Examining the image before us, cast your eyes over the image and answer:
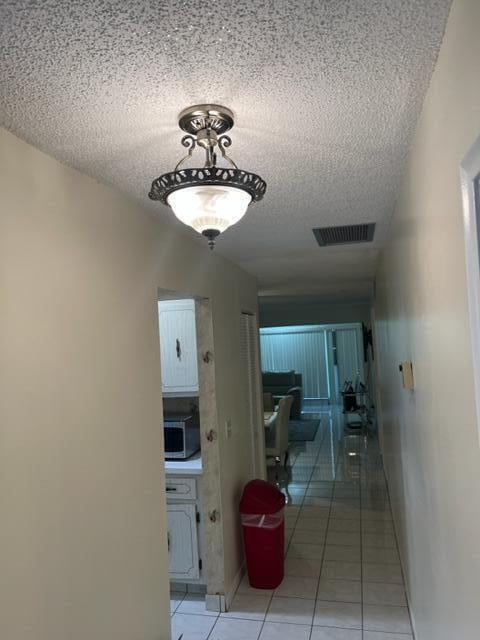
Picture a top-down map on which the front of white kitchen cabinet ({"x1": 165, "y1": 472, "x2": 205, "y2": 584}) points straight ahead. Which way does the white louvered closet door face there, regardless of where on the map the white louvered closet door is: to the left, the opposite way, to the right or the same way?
to the left

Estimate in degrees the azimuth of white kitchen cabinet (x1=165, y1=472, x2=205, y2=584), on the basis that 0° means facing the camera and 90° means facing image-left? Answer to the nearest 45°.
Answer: approximately 0°

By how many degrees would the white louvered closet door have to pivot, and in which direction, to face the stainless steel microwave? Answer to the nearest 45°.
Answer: approximately 135° to its right

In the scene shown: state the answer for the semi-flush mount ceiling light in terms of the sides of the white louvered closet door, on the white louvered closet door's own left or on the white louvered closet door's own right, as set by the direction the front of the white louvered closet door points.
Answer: on the white louvered closet door's own right

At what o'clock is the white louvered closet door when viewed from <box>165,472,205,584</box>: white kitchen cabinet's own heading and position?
The white louvered closet door is roughly at 7 o'clock from the white kitchen cabinet.

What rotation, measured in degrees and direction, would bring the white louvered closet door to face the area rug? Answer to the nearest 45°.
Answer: approximately 90° to its left

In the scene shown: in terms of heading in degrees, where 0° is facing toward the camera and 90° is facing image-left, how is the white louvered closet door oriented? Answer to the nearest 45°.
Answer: approximately 270°

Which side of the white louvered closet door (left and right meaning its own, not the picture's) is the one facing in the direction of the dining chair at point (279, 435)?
left

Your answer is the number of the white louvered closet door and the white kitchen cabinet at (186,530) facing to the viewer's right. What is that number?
1
